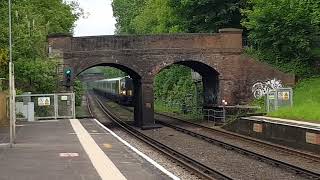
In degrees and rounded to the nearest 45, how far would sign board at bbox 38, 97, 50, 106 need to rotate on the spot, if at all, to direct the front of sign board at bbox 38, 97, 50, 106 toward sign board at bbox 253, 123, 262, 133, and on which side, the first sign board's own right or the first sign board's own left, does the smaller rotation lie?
approximately 45° to the first sign board's own left

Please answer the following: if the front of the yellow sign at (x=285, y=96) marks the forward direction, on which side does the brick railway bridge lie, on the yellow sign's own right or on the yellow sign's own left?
on the yellow sign's own right

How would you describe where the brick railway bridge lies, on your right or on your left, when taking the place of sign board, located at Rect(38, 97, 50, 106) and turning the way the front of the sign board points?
on your left

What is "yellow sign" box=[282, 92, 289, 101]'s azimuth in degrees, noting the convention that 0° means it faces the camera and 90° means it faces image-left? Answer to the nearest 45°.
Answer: approximately 0°

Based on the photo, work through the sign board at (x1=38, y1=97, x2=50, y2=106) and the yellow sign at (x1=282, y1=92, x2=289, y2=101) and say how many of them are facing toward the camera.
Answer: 2

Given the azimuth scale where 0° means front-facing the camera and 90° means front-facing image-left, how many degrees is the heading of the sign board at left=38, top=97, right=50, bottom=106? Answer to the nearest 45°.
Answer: approximately 0°

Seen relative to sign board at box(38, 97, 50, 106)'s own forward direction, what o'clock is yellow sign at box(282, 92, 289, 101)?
The yellow sign is roughly at 10 o'clock from the sign board.

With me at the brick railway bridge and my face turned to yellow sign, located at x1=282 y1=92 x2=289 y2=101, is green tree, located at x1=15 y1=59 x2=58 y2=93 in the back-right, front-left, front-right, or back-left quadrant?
back-right

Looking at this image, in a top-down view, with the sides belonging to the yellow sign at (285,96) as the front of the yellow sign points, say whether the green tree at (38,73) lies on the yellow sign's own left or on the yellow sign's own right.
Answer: on the yellow sign's own right
